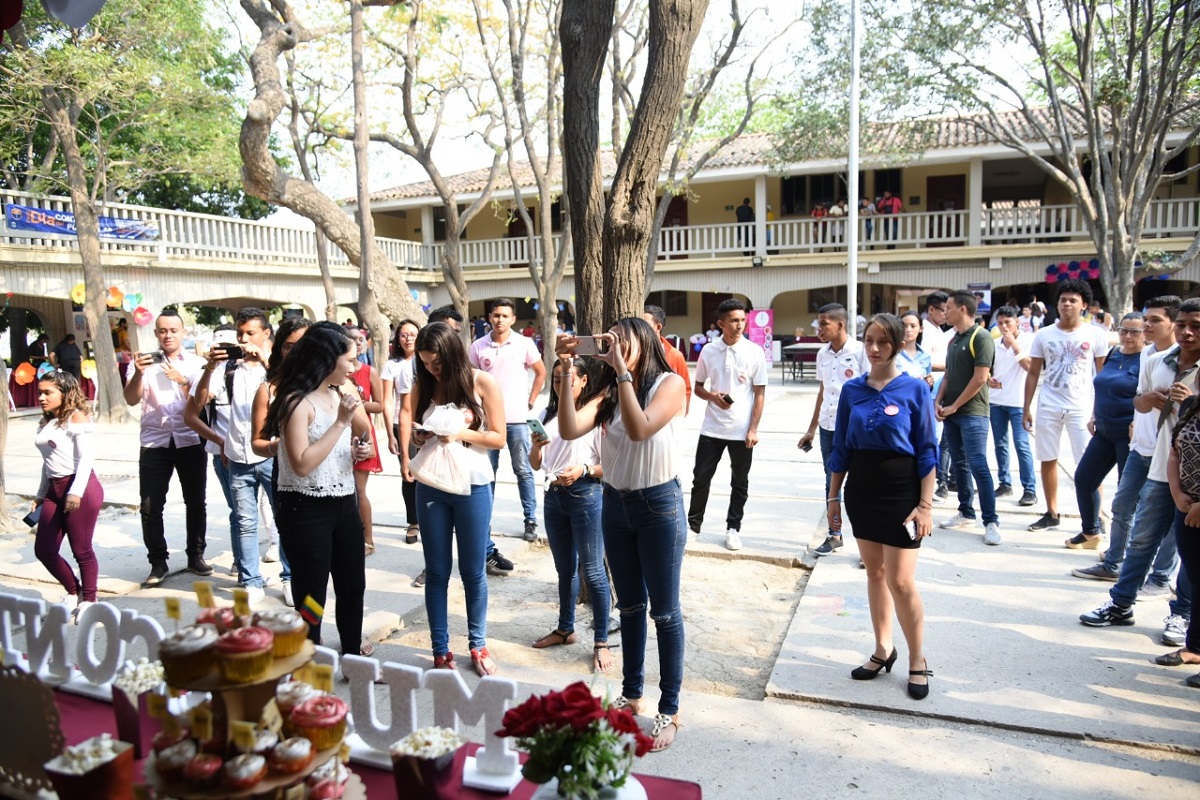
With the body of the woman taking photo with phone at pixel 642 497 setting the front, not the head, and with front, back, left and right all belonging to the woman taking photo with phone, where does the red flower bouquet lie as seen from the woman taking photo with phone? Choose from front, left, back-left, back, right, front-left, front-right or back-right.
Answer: front-left

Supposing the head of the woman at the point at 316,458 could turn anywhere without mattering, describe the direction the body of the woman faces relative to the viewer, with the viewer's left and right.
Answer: facing the viewer and to the right of the viewer

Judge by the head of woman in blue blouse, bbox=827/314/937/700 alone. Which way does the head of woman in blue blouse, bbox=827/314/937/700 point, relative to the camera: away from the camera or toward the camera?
toward the camera

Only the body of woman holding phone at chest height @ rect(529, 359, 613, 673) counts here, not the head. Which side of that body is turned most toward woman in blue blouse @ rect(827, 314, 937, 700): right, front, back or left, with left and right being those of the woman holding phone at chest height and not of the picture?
left

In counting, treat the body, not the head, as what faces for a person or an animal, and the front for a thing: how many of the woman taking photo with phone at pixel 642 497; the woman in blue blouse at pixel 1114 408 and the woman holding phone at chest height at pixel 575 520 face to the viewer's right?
0

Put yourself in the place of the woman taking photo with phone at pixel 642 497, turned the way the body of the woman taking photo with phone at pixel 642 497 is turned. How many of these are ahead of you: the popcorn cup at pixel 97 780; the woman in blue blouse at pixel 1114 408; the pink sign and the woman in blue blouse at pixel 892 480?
1

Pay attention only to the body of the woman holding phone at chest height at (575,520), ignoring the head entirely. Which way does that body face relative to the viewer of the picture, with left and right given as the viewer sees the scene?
facing the viewer and to the left of the viewer

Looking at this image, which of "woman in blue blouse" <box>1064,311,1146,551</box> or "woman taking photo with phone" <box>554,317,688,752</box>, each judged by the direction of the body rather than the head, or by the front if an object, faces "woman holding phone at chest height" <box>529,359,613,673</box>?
the woman in blue blouse

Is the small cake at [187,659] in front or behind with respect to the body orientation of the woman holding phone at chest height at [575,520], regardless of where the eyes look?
in front
